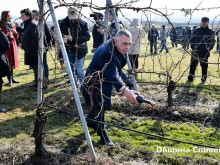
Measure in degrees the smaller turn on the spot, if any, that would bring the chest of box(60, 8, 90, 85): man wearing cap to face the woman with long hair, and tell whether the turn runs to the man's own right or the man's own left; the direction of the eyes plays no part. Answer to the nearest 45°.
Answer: approximately 135° to the man's own right

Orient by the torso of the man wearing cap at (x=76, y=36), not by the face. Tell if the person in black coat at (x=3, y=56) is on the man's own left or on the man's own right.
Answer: on the man's own right

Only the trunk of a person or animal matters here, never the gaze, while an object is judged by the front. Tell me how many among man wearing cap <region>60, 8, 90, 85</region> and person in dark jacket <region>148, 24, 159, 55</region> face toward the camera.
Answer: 2

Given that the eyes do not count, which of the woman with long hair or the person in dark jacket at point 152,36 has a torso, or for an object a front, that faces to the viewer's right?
the woman with long hair

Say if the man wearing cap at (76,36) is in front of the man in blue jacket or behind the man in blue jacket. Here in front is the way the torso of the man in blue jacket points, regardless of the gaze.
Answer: behind

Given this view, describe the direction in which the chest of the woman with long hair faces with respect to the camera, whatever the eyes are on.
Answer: to the viewer's right

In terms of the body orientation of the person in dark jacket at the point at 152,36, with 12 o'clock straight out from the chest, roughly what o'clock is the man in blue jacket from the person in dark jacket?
The man in blue jacket is roughly at 12 o'clock from the person in dark jacket.

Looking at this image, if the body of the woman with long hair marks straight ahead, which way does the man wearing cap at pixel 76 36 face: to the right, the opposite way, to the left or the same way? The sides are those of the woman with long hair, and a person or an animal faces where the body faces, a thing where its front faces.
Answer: to the right

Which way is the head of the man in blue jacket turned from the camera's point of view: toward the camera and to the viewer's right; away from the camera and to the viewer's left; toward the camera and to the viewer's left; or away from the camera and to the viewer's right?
toward the camera and to the viewer's right

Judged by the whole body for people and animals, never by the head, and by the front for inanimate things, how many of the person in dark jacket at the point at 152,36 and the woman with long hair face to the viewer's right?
1

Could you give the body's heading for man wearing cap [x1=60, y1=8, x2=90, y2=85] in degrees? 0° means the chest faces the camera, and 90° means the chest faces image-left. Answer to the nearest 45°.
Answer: approximately 0°

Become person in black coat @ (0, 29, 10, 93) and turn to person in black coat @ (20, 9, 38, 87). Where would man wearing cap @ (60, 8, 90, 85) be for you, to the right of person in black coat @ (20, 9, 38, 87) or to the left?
right

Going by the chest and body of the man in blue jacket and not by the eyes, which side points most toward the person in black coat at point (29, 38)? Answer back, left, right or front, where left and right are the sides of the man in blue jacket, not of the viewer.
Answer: back
